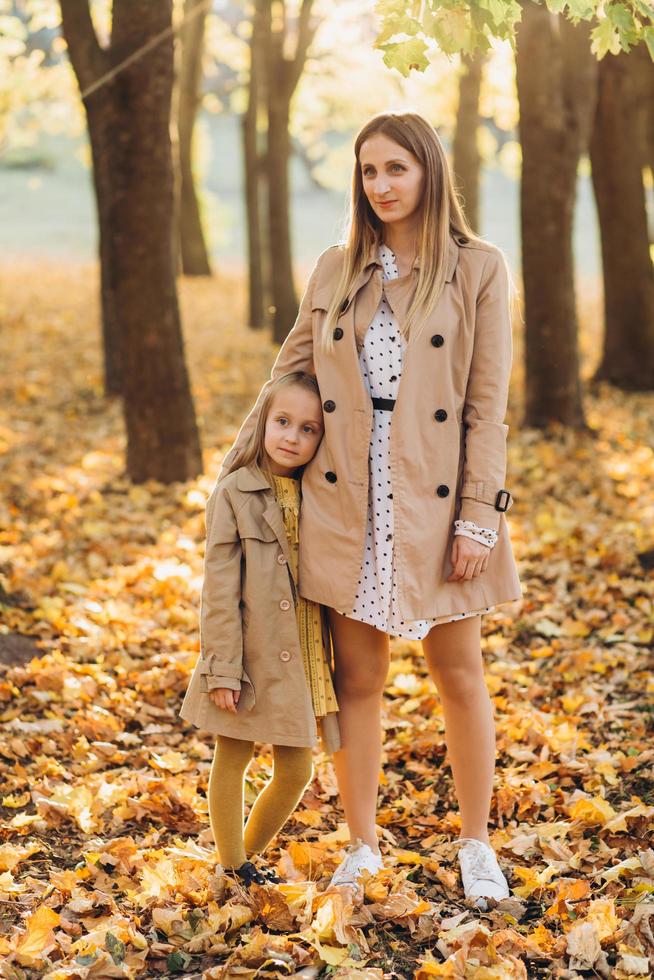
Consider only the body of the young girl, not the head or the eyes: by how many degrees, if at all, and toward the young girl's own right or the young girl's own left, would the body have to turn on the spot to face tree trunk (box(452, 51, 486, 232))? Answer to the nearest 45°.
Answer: approximately 135° to the young girl's own left

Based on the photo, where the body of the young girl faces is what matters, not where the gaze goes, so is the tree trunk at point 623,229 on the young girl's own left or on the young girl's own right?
on the young girl's own left

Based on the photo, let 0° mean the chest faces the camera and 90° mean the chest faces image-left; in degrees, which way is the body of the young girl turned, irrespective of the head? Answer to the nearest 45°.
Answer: approximately 315°

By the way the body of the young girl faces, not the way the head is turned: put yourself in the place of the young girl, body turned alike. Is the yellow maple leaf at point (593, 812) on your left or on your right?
on your left

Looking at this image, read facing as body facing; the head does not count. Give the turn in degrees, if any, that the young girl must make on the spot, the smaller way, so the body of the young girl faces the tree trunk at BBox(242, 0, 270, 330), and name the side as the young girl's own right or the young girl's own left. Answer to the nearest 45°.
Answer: approximately 135° to the young girl's own left

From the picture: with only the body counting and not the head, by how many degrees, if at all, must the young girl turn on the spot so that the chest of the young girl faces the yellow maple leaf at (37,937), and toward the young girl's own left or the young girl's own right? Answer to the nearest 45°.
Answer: approximately 90° to the young girl's own right

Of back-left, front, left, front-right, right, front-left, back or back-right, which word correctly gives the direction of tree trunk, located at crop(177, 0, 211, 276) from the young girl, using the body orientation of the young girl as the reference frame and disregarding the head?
back-left
